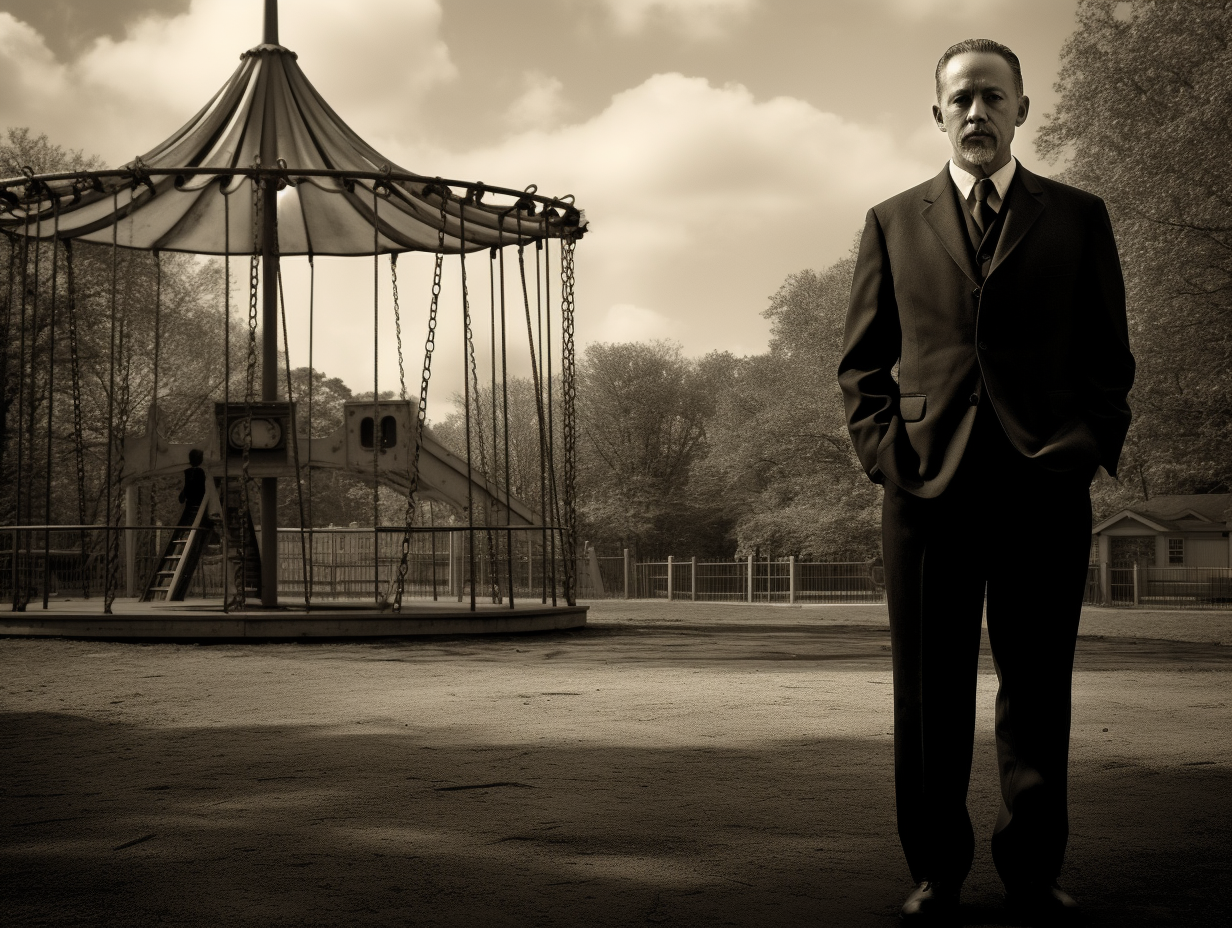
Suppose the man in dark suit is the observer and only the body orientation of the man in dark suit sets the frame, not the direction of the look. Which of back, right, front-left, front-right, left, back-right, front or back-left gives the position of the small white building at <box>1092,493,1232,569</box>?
back

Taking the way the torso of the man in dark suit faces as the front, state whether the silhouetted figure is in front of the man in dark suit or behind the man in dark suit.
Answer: behind

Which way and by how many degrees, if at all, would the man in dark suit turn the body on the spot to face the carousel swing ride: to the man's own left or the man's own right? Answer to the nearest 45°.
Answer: approximately 135° to the man's own right

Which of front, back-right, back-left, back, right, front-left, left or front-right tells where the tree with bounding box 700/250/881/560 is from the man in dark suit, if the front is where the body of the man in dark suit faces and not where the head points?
back

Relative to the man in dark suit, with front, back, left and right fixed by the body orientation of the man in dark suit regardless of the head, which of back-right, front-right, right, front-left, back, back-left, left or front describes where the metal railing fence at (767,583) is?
back

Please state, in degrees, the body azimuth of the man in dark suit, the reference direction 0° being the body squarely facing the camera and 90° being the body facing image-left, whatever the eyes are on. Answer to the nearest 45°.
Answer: approximately 0°

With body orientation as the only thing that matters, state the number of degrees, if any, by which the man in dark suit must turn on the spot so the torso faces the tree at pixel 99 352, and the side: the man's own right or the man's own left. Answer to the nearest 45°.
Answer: approximately 135° to the man's own right

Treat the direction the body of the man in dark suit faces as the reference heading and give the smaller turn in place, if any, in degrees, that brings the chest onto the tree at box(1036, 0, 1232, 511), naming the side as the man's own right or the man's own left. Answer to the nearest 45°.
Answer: approximately 180°
